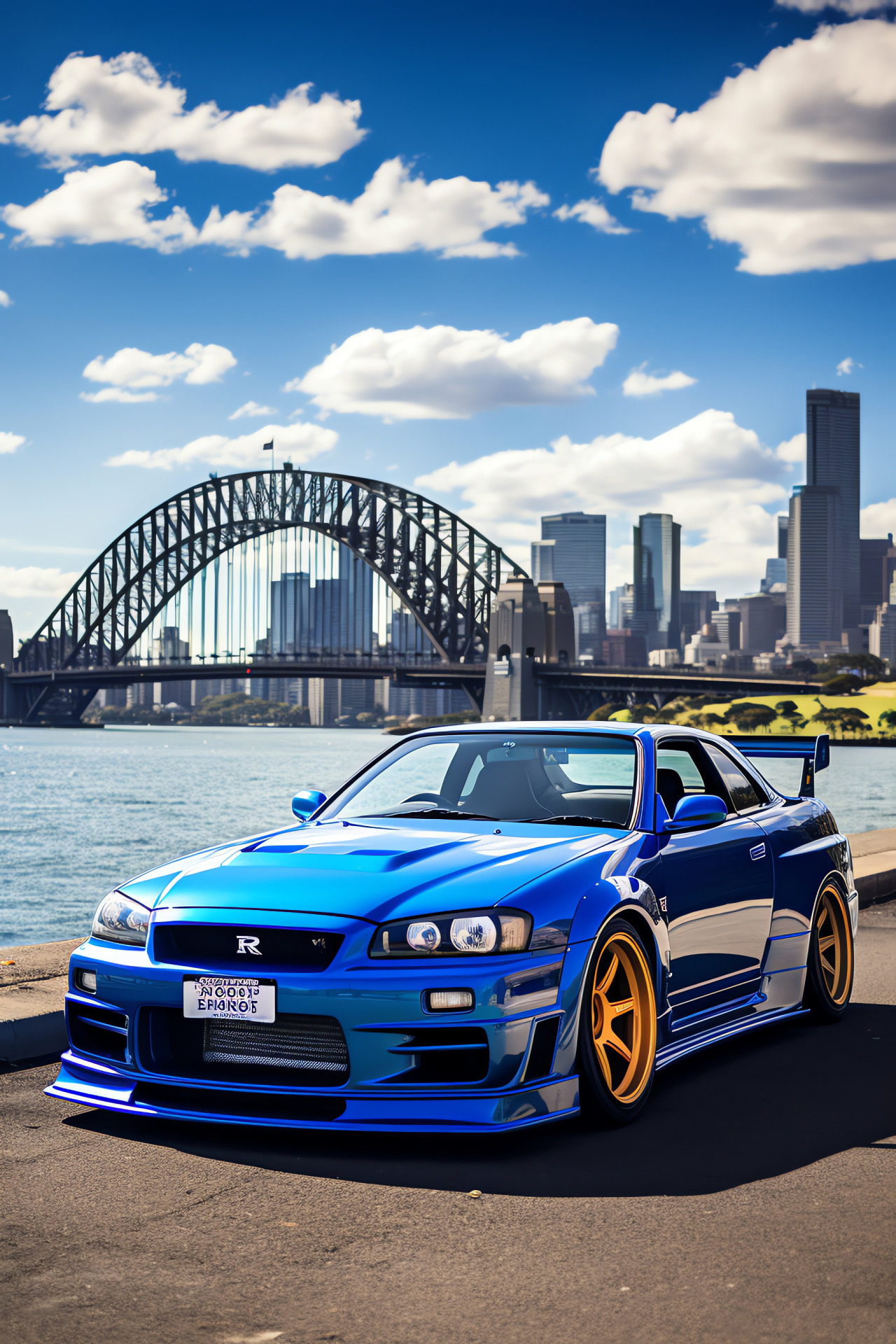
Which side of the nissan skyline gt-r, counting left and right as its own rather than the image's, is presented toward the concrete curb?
right

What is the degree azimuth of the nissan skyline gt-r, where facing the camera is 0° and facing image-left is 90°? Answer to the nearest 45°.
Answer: approximately 45°
